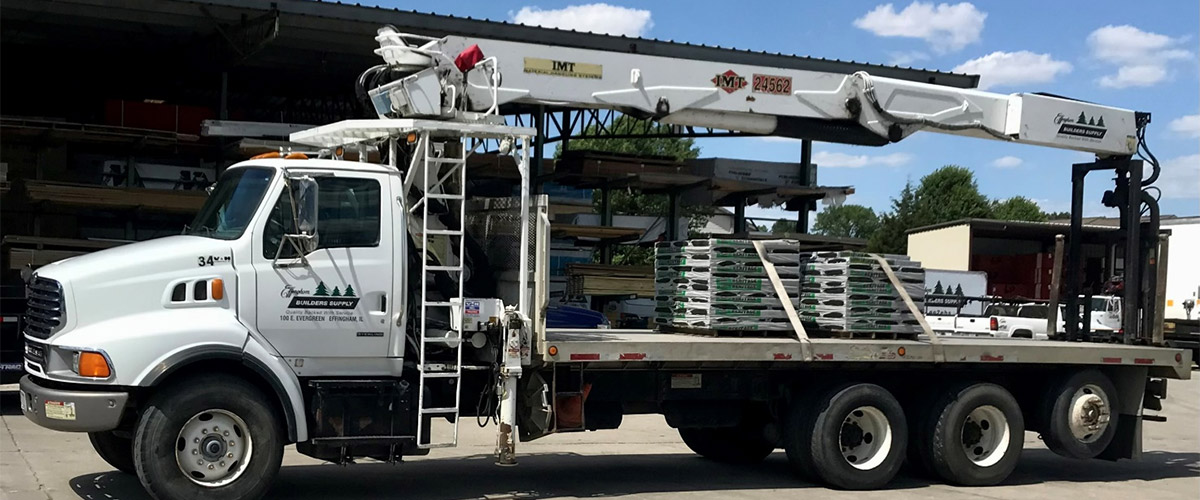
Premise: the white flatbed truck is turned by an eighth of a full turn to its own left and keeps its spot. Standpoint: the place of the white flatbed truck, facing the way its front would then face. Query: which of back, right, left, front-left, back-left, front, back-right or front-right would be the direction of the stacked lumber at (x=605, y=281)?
back-right

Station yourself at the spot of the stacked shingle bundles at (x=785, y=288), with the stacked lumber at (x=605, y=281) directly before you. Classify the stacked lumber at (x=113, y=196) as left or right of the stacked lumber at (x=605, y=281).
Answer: left

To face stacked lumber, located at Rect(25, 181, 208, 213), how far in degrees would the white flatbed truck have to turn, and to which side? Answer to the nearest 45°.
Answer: approximately 45° to its right

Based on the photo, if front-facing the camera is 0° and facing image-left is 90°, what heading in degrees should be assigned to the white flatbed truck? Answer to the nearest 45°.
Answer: approximately 90°
